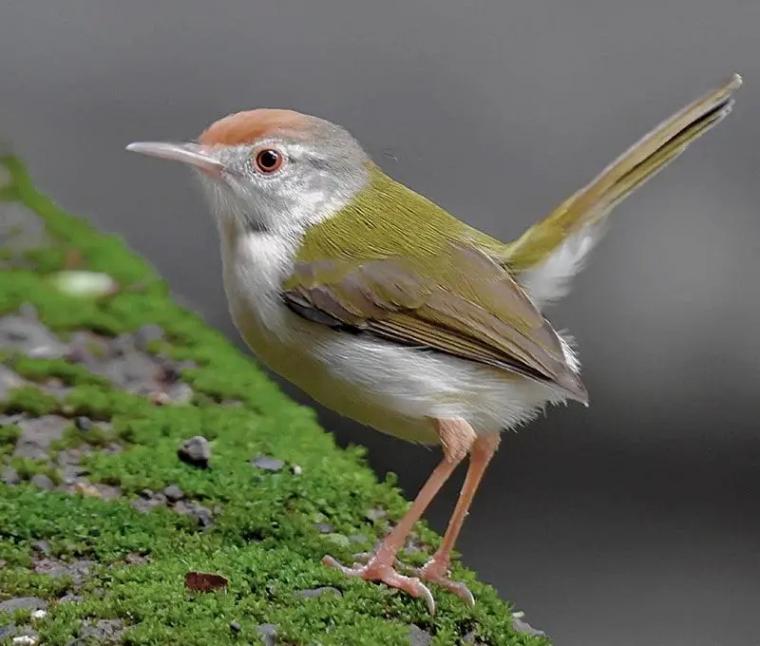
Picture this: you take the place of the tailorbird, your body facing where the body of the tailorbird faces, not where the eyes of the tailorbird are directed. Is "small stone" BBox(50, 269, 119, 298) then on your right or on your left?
on your right

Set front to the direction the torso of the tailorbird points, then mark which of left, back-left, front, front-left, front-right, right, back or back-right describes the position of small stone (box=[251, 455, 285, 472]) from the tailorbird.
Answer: front

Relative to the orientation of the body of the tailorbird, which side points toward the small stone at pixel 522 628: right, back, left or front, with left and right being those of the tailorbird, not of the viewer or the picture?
back

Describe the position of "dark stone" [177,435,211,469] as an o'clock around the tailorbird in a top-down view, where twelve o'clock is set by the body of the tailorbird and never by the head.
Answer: The dark stone is roughly at 2 o'clock from the tailorbird.

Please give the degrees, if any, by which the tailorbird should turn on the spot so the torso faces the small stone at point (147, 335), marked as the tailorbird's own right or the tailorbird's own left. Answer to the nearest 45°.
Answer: approximately 45° to the tailorbird's own right

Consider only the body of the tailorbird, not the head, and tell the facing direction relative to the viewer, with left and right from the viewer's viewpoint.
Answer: facing to the left of the viewer

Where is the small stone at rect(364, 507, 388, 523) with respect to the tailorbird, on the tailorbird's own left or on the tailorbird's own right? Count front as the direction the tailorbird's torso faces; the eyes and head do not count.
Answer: on the tailorbird's own right
